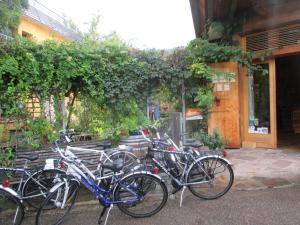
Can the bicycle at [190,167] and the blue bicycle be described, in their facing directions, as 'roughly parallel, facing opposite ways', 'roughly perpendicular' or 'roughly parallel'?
roughly parallel
